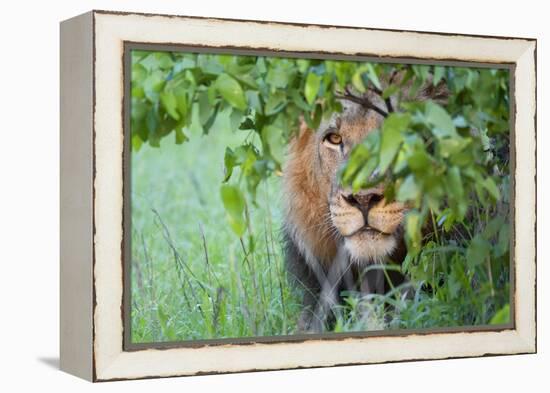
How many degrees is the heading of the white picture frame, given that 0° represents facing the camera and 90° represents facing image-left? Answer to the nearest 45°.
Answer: approximately 315°
